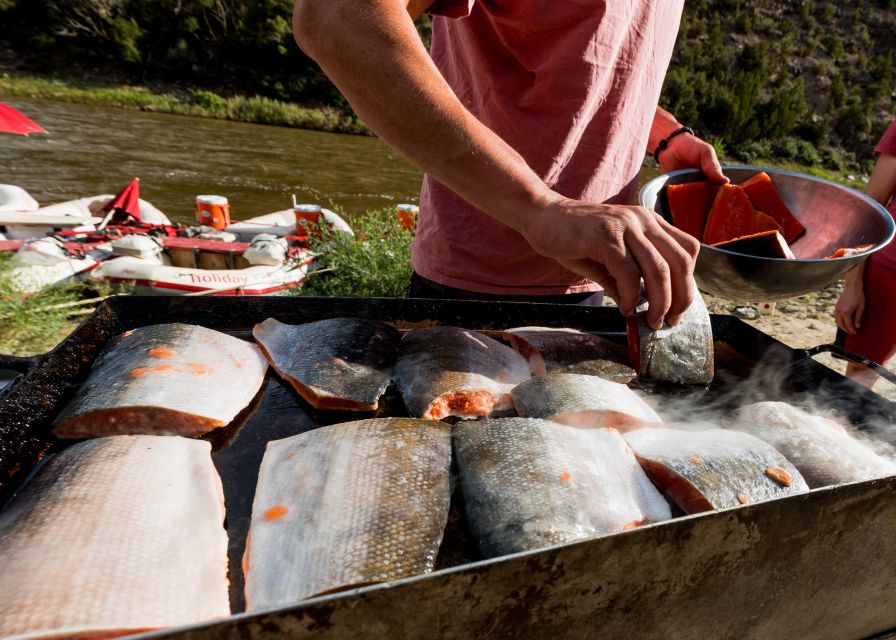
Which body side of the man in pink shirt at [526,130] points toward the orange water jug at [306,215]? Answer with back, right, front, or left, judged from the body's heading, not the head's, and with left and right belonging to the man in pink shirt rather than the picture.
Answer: back

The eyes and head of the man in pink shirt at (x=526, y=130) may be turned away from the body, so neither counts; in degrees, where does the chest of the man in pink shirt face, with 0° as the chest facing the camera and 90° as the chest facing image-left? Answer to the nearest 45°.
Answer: approximately 315°

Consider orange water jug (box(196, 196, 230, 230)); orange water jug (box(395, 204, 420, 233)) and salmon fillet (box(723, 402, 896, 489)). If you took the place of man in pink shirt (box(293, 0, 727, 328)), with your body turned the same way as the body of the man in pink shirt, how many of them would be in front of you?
1

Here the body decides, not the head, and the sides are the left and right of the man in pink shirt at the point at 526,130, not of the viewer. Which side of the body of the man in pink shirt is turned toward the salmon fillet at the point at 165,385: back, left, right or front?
right

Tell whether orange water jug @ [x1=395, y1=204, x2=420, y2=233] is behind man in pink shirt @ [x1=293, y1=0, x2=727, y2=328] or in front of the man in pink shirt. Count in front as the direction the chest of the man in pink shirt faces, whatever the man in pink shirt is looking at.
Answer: behind

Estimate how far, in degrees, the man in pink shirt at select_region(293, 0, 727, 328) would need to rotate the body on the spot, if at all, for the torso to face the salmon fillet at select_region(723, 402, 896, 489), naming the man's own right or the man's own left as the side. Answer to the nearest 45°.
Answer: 0° — they already face it

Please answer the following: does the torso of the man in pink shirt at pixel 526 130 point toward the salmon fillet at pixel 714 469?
yes
